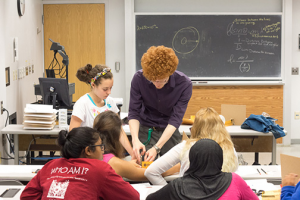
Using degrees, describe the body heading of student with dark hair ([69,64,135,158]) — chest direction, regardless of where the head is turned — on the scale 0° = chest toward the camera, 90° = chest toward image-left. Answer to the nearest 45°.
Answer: approximately 315°

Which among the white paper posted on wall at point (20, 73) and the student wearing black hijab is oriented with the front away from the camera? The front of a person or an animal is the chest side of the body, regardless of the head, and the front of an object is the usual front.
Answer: the student wearing black hijab

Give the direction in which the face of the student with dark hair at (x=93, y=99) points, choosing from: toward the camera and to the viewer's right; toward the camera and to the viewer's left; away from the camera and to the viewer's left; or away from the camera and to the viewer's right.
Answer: toward the camera and to the viewer's right

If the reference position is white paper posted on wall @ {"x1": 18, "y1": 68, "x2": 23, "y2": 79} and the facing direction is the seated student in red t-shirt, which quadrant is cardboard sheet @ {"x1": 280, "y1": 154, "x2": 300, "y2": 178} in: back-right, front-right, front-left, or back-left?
front-left

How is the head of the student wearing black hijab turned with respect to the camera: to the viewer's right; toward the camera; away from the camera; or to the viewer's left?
away from the camera

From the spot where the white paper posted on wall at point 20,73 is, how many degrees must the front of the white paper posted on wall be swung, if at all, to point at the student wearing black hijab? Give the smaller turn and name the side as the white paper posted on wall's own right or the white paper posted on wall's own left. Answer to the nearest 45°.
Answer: approximately 45° to the white paper posted on wall's own right

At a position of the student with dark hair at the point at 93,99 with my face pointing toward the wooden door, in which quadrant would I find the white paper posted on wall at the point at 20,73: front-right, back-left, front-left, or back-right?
front-left

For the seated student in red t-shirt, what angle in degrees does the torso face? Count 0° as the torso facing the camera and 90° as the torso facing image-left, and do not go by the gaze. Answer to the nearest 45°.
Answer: approximately 225°

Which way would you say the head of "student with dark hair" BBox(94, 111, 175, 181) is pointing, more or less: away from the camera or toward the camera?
away from the camera

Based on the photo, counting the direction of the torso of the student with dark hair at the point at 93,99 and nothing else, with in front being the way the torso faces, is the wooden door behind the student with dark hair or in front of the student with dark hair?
behind

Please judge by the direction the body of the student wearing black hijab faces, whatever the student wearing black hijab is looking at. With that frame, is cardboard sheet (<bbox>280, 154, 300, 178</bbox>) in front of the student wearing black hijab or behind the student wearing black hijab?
in front

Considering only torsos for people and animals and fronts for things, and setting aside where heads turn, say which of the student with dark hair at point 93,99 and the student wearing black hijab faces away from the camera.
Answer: the student wearing black hijab

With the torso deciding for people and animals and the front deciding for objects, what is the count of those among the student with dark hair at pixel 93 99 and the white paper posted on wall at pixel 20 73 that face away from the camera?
0

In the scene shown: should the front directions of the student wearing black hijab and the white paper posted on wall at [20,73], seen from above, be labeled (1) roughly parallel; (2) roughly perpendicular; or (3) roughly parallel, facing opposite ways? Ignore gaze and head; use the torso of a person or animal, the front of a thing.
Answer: roughly perpendicular

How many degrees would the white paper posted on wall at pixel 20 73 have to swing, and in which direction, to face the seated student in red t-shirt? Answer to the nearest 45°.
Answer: approximately 45° to its right

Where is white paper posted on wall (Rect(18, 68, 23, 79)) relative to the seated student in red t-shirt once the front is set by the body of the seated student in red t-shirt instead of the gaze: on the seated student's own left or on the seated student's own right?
on the seated student's own left

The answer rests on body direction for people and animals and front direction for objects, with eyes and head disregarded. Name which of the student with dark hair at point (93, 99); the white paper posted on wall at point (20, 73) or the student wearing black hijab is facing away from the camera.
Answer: the student wearing black hijab

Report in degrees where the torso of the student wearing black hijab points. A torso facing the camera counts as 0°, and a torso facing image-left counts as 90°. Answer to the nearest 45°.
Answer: approximately 180°
